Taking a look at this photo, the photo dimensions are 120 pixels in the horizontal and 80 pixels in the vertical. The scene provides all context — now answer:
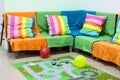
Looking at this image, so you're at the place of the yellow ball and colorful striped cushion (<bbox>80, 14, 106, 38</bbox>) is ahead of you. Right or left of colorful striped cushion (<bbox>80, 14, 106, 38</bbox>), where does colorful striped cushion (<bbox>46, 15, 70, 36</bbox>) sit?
left

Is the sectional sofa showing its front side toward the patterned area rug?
yes

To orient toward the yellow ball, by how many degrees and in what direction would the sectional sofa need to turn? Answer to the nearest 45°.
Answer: approximately 45° to its left

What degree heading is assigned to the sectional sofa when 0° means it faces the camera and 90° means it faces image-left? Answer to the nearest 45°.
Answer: approximately 0°
